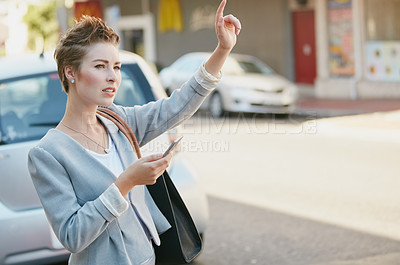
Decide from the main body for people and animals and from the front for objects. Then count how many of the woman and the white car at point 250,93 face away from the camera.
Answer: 0

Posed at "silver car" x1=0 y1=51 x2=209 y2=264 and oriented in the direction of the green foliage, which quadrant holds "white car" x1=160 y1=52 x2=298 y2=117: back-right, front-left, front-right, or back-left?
front-right

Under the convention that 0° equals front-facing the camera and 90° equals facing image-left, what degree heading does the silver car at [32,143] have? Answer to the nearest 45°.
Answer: approximately 225°

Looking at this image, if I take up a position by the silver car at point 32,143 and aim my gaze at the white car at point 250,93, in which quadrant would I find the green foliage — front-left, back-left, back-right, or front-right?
front-left

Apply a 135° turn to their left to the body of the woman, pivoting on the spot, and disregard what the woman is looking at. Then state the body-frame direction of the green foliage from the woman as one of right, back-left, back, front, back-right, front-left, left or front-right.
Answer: front

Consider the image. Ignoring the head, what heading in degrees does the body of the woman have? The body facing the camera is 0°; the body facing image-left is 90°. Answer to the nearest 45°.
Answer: approximately 315°

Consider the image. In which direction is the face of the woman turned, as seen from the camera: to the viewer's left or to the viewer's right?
to the viewer's right

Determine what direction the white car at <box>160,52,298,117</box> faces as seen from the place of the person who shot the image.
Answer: facing the viewer and to the right of the viewer

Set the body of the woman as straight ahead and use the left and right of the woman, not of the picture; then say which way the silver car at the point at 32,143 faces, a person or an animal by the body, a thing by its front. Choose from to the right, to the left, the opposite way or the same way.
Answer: to the left

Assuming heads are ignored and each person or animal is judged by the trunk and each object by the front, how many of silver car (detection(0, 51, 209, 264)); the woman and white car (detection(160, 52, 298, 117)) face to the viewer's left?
0

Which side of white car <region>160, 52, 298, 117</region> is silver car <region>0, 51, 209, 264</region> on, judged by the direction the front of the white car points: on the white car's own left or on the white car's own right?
on the white car's own right

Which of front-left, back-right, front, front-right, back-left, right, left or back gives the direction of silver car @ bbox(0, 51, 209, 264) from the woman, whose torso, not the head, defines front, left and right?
back-left
